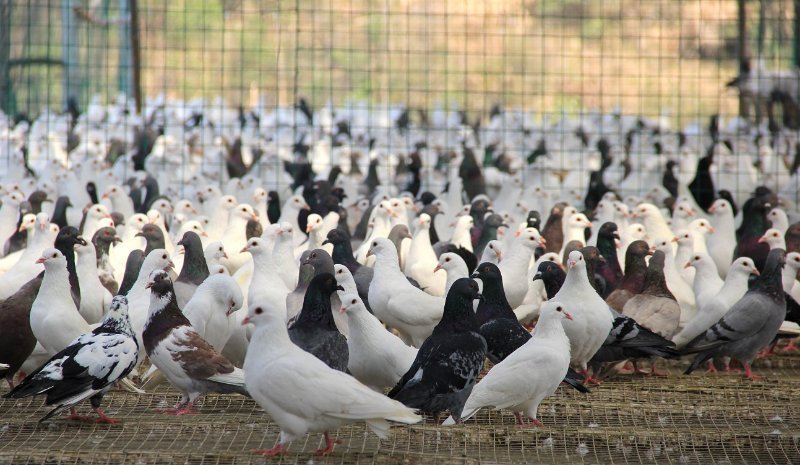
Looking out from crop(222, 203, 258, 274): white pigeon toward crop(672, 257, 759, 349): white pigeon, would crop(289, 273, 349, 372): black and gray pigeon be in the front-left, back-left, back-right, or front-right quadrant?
front-right

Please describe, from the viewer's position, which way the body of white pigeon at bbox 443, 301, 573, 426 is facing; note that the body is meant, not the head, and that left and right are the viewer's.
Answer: facing to the right of the viewer

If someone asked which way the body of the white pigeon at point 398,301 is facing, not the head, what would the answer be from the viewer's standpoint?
to the viewer's left

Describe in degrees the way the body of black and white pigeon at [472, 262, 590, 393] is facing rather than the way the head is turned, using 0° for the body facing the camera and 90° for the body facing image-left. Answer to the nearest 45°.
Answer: approximately 90°

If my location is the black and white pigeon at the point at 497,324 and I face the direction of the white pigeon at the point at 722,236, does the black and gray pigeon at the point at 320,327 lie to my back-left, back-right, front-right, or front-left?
back-left

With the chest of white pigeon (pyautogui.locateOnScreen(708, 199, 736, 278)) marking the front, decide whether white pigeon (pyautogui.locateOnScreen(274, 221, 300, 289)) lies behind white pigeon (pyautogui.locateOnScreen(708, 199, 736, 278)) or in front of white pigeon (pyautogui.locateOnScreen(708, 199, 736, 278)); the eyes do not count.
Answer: in front

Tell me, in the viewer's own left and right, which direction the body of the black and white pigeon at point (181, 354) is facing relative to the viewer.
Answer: facing to the left of the viewer
